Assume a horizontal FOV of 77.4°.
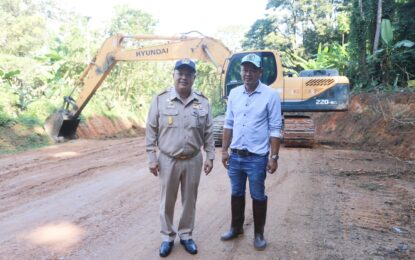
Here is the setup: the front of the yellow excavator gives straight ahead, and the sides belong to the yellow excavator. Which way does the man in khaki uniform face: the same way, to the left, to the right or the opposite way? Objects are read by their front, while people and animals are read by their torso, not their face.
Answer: to the left

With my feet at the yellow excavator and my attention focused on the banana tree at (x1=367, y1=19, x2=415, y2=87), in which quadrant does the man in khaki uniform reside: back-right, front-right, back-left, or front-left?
back-right

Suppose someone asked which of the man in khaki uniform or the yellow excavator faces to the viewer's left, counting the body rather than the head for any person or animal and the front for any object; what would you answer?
the yellow excavator

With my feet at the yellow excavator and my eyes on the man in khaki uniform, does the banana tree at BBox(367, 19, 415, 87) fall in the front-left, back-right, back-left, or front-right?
back-left

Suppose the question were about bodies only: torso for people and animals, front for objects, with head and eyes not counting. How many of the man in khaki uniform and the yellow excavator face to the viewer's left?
1

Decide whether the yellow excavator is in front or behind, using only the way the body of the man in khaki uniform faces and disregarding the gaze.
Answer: behind

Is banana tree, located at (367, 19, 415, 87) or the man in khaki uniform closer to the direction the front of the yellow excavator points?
the man in khaki uniform

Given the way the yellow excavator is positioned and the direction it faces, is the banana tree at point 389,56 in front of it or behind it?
behind

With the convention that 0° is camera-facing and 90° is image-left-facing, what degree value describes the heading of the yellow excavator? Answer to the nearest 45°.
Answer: approximately 90°

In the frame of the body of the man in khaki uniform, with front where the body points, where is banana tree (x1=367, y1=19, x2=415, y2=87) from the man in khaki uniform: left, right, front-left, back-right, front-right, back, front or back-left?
back-left

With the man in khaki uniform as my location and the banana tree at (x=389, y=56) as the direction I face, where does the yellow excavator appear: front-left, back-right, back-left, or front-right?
front-left

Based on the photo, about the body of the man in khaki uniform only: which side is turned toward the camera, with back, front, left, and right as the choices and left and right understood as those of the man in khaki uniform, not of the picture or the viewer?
front
